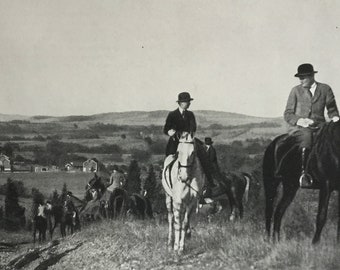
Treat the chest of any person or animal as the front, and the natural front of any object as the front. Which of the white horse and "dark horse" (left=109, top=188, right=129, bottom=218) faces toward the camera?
the white horse

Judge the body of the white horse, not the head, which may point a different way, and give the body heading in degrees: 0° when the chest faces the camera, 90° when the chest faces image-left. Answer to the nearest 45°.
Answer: approximately 0°

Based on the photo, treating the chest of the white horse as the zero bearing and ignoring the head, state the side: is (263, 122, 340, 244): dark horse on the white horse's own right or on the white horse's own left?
on the white horse's own left

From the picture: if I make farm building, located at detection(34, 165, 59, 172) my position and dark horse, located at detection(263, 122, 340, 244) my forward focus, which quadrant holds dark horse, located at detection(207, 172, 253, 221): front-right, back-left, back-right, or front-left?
front-left
